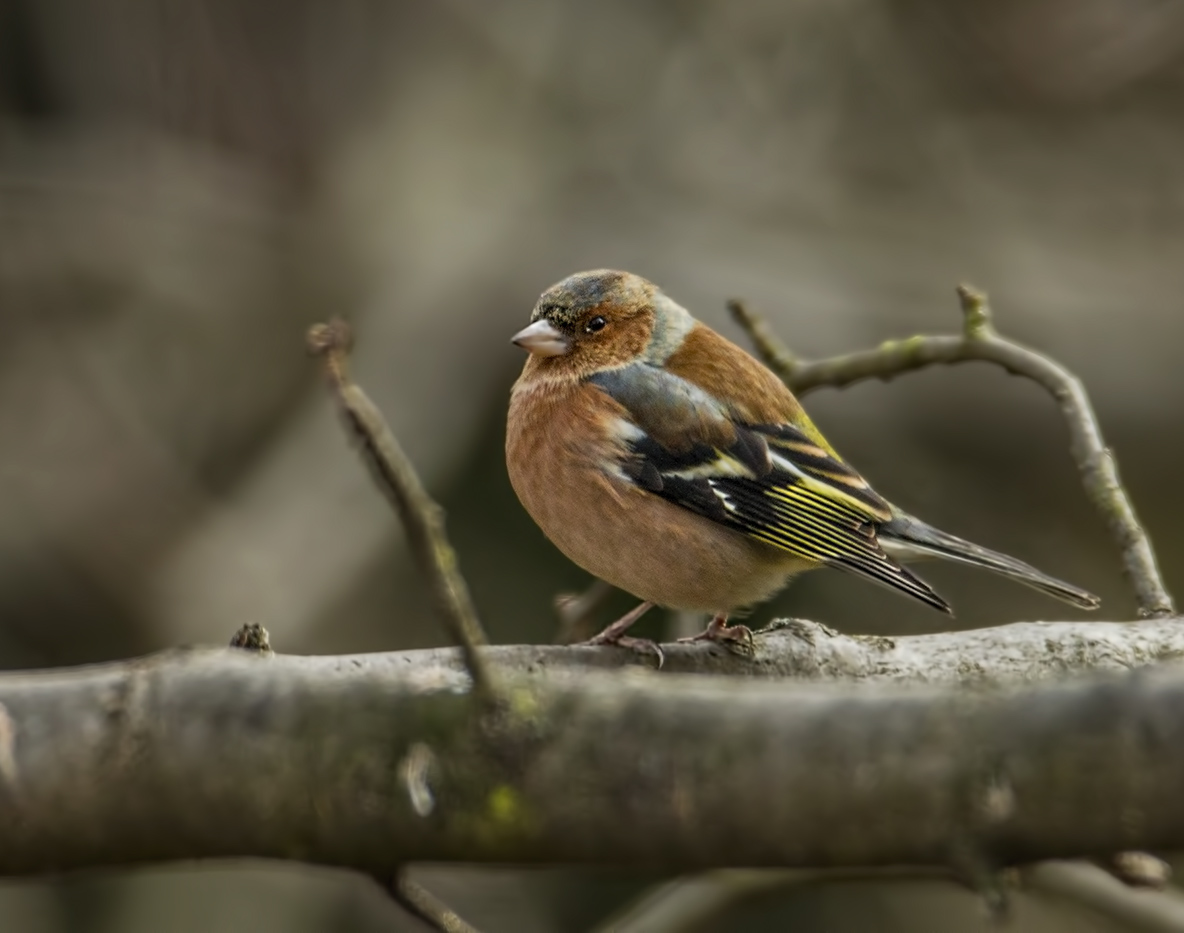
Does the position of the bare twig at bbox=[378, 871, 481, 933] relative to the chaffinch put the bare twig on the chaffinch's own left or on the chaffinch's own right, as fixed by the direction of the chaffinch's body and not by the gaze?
on the chaffinch's own left

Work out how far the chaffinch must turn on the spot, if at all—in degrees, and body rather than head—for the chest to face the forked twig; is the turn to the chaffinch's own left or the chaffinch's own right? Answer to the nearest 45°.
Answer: approximately 180°

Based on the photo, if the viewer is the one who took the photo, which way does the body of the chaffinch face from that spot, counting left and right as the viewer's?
facing to the left of the viewer

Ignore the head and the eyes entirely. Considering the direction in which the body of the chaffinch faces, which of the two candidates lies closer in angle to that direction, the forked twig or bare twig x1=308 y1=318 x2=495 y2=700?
the bare twig
